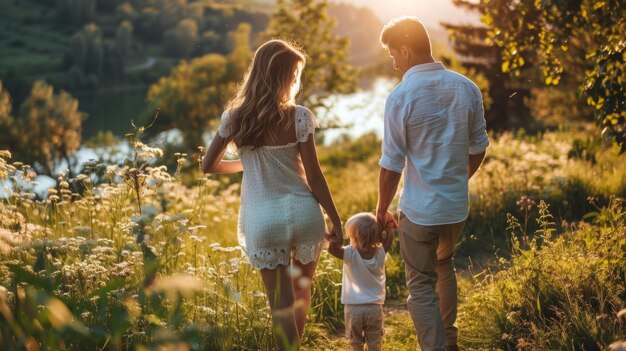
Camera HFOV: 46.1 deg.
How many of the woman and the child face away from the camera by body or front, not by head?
2

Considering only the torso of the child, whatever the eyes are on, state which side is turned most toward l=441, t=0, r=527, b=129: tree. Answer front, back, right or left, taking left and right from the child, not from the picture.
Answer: front

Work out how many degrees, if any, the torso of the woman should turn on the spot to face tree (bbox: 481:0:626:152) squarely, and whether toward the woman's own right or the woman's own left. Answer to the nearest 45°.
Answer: approximately 45° to the woman's own right

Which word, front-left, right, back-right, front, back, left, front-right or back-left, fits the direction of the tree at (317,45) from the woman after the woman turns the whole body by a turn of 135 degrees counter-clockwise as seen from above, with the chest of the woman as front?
back-right

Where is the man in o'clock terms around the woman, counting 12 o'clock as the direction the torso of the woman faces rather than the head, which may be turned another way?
The man is roughly at 3 o'clock from the woman.

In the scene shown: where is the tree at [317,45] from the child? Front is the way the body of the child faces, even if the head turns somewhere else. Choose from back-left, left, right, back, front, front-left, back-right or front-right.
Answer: front

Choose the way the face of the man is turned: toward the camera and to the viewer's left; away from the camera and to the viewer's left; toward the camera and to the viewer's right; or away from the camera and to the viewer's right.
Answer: away from the camera and to the viewer's left

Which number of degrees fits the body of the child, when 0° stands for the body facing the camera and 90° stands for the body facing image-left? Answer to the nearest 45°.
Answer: approximately 180°

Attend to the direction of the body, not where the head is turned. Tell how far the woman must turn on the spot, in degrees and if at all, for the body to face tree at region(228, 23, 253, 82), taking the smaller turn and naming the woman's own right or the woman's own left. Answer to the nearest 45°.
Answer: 0° — they already face it

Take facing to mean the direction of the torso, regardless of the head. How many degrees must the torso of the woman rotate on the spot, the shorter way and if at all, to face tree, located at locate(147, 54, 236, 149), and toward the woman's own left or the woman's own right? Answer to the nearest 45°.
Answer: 0° — they already face it

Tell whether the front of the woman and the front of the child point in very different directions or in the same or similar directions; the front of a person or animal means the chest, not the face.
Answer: same or similar directions

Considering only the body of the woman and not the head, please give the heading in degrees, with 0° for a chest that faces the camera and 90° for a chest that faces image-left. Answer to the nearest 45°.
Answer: approximately 180°

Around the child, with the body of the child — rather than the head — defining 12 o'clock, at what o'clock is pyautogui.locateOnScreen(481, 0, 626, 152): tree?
The tree is roughly at 1 o'clock from the child.

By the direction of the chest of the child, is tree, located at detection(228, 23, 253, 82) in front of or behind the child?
in front
